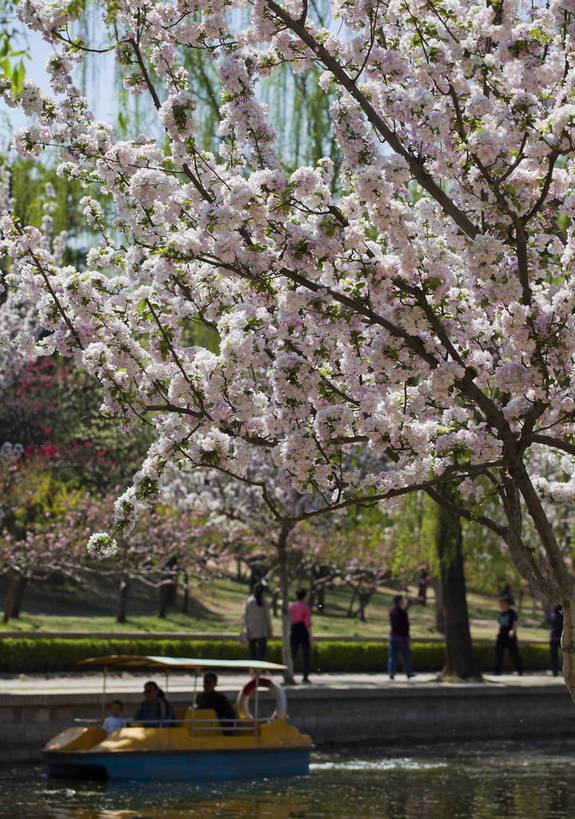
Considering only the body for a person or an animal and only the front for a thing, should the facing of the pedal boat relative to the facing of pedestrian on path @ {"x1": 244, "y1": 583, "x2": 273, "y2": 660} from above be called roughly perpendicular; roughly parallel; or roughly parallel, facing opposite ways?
roughly perpendicular

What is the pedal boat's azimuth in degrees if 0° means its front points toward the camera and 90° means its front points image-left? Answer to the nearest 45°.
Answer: approximately 90°

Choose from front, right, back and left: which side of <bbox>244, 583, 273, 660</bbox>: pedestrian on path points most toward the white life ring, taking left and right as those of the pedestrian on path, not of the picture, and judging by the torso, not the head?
back

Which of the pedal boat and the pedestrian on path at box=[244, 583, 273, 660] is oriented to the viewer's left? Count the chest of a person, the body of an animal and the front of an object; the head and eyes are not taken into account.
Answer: the pedal boat

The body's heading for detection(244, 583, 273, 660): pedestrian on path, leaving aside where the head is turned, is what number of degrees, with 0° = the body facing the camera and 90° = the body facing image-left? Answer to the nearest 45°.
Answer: approximately 180°

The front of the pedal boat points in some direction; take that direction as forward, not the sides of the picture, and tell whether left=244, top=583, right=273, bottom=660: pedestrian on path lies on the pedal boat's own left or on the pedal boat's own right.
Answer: on the pedal boat's own right

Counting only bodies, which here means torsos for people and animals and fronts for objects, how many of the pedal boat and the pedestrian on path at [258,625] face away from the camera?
1

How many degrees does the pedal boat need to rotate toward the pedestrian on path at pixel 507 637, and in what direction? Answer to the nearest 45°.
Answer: approximately 135° to its right

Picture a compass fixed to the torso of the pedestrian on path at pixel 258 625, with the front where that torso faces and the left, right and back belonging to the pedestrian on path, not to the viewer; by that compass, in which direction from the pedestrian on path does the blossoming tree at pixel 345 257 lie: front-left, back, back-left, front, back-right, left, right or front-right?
back

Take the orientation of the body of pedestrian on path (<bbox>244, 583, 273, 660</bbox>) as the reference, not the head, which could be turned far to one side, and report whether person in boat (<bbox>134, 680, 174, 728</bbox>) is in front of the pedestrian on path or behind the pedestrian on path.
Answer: behind

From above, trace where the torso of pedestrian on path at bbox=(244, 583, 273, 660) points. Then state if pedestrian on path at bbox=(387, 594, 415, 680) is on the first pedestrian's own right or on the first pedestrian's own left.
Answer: on the first pedestrian's own right
